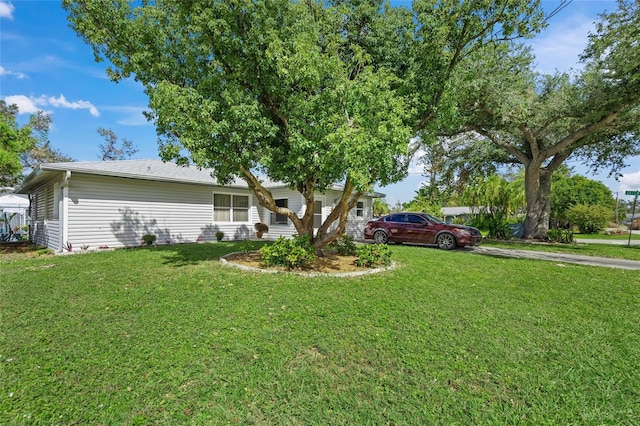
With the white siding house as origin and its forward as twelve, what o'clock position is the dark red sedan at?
The dark red sedan is roughly at 11 o'clock from the white siding house.

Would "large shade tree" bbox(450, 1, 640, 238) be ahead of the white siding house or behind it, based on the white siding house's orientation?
ahead

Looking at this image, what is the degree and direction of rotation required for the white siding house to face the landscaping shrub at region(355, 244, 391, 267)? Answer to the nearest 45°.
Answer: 0° — it already faces it

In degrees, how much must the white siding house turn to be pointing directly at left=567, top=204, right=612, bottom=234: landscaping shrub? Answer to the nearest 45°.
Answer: approximately 45° to its left

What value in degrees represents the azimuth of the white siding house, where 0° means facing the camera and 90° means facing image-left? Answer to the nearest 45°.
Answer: approximately 315°

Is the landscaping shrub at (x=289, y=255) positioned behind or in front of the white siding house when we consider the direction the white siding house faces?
in front
